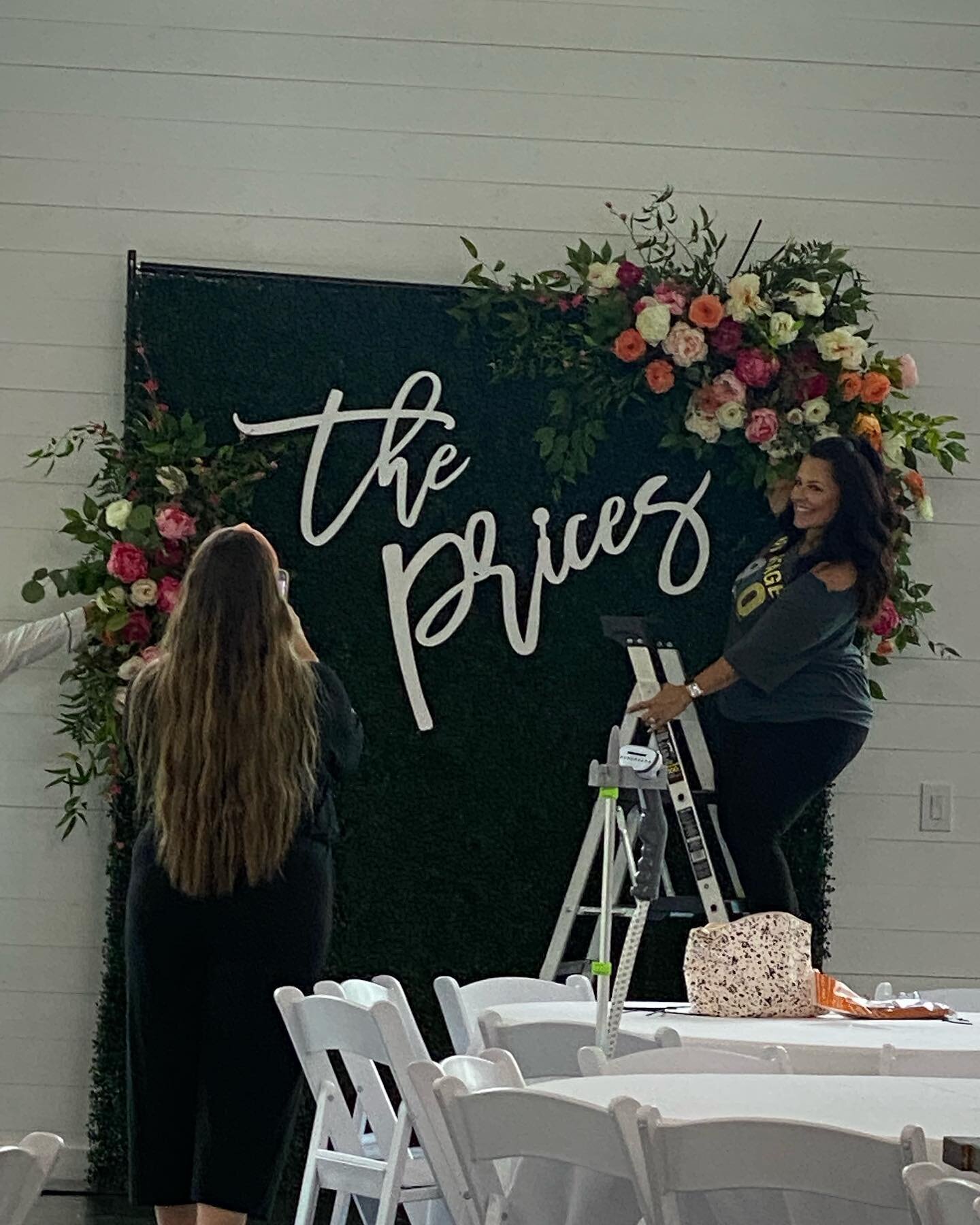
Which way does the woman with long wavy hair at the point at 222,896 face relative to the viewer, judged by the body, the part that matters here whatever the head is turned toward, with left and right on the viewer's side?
facing away from the viewer

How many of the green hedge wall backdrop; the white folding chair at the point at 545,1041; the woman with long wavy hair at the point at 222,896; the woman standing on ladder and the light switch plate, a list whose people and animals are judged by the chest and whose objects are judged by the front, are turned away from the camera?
2

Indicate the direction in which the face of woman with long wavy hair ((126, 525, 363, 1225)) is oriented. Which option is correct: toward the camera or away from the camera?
away from the camera

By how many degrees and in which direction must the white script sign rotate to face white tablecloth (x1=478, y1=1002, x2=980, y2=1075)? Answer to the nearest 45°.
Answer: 0° — it already faces it

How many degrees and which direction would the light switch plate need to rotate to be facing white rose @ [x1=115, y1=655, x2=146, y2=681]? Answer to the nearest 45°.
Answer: approximately 45° to its right

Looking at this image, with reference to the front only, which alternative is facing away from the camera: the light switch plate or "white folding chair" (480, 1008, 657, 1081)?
the white folding chair

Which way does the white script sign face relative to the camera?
toward the camera

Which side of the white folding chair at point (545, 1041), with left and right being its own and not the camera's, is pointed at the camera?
back

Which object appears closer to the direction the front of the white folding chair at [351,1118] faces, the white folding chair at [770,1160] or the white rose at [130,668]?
the white rose

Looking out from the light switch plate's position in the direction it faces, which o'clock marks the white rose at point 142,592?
The white rose is roughly at 2 o'clock from the light switch plate.

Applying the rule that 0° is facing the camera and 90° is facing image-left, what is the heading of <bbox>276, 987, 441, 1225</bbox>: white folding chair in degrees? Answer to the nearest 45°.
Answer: approximately 225°

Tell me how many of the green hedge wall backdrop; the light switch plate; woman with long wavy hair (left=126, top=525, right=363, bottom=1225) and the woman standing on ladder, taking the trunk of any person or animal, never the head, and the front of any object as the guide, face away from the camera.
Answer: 1

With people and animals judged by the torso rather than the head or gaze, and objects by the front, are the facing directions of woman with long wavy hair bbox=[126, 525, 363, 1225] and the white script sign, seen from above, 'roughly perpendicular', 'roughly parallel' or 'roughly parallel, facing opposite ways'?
roughly parallel, facing opposite ways

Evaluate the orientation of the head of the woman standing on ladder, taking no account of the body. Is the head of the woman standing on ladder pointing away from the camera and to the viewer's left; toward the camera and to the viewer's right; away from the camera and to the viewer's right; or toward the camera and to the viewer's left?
toward the camera and to the viewer's left

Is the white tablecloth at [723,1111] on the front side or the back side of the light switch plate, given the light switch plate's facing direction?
on the front side

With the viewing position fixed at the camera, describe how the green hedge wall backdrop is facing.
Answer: facing the viewer

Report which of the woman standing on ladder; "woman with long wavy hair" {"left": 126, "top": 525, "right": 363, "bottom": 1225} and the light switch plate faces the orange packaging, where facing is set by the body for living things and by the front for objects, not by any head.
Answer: the light switch plate

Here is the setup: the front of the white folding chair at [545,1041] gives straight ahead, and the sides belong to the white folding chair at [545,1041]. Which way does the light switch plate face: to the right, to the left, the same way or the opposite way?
the opposite way
